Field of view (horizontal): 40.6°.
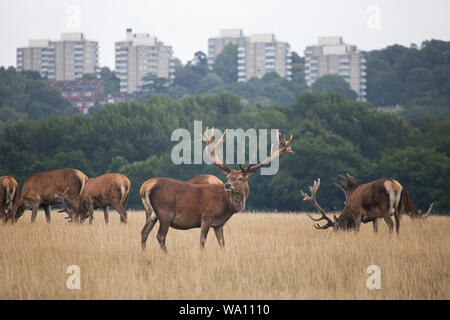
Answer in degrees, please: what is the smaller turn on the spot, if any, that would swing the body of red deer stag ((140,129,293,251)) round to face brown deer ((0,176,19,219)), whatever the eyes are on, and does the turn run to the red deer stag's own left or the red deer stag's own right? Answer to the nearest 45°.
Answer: approximately 135° to the red deer stag's own left

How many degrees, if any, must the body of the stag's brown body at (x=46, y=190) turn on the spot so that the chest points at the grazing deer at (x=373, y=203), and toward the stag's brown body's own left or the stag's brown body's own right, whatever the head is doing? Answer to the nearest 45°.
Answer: approximately 135° to the stag's brown body's own left

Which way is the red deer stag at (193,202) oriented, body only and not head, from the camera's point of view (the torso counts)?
to the viewer's right

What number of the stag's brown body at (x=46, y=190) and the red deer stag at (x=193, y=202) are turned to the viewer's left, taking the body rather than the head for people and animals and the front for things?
1

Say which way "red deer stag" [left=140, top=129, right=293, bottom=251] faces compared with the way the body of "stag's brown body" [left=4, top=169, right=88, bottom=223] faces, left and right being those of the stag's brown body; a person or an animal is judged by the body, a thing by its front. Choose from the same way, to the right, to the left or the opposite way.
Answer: the opposite way

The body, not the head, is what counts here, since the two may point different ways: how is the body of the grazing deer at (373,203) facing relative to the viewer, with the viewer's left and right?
facing away from the viewer and to the left of the viewer
